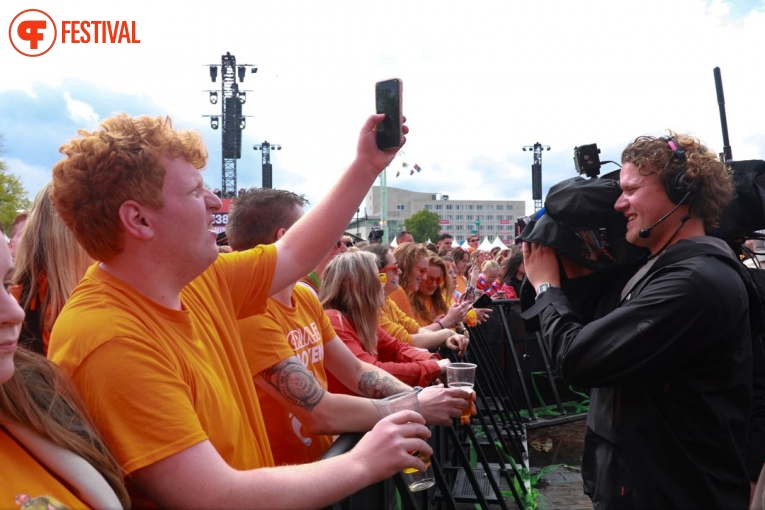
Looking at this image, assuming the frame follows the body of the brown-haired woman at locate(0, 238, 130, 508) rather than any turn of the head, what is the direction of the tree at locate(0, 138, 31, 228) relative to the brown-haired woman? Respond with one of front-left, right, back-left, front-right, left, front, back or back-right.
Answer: back-left

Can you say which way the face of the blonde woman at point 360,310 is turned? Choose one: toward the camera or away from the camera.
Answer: away from the camera

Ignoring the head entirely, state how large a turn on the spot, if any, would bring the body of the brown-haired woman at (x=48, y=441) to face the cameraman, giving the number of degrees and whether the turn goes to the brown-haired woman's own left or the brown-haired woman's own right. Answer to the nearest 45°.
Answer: approximately 45° to the brown-haired woman's own left

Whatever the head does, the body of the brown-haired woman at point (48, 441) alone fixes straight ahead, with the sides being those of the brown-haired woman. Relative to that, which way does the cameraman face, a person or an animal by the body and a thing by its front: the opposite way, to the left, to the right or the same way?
the opposite way

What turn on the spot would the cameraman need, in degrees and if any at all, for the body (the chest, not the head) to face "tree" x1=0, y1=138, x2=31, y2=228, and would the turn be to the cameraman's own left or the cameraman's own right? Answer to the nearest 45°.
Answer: approximately 45° to the cameraman's own right

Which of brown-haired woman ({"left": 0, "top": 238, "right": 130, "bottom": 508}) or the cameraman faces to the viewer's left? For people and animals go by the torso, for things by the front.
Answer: the cameraman

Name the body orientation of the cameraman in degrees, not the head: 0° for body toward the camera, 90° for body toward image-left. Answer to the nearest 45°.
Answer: approximately 90°

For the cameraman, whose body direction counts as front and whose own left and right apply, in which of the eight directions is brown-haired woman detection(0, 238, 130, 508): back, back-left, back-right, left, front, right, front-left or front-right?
front-left

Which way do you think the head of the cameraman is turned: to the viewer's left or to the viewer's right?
to the viewer's left

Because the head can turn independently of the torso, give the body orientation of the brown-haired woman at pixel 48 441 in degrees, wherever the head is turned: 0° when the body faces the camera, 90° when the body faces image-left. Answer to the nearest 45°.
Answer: approximately 315°

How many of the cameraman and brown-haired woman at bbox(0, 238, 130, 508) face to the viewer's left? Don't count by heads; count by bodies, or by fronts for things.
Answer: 1
